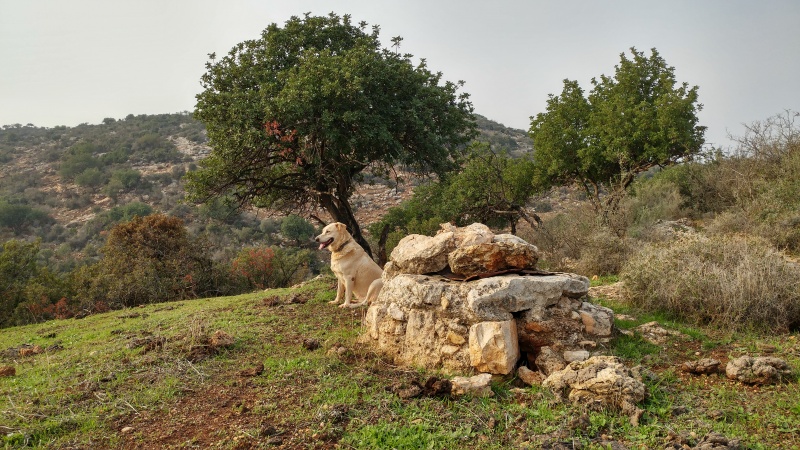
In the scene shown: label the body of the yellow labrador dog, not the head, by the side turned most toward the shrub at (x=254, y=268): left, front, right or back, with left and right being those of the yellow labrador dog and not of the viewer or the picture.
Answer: right

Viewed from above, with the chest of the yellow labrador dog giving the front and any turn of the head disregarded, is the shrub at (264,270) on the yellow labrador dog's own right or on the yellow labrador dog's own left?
on the yellow labrador dog's own right

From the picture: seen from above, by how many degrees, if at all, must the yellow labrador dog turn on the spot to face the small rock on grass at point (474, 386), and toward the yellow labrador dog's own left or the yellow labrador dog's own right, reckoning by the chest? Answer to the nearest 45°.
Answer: approximately 90° to the yellow labrador dog's own left

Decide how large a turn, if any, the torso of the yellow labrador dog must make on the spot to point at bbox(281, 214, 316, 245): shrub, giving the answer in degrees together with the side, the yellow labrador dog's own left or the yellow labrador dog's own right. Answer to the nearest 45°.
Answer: approximately 90° to the yellow labrador dog's own right

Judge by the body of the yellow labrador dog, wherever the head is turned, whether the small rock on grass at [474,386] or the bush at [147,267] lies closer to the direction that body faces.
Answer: the bush

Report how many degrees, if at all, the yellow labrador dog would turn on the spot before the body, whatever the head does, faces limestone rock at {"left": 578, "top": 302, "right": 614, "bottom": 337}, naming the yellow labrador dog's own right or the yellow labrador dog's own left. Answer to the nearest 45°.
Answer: approximately 135° to the yellow labrador dog's own left

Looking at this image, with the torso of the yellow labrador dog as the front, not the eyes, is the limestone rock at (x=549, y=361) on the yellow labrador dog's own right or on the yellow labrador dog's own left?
on the yellow labrador dog's own left

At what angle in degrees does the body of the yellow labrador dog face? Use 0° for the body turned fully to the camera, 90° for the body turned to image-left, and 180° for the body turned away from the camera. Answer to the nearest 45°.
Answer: approximately 90°
